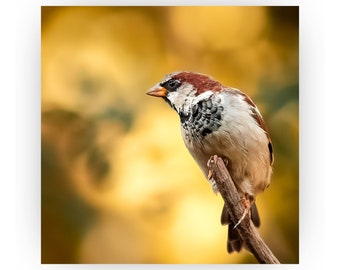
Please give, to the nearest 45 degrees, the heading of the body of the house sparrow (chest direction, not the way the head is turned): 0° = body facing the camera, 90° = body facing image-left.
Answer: approximately 45°
